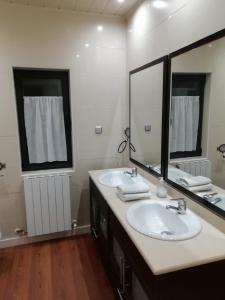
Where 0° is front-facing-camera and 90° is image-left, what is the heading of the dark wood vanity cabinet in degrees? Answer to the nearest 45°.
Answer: approximately 45°

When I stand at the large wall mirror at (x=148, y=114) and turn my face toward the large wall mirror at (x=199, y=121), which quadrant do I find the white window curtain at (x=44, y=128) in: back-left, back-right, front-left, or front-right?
back-right

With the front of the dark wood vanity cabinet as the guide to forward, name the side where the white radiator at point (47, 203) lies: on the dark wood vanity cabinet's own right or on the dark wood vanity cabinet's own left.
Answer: on the dark wood vanity cabinet's own right

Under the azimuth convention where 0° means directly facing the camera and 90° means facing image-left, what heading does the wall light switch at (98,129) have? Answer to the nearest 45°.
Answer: approximately 0°

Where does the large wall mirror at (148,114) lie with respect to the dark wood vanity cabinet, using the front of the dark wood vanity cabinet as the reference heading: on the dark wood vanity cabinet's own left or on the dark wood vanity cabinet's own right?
on the dark wood vanity cabinet's own right
